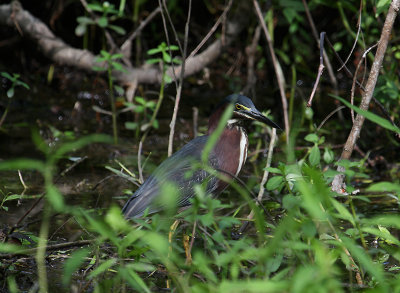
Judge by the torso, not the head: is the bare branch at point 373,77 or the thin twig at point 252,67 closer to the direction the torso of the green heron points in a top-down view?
the bare branch

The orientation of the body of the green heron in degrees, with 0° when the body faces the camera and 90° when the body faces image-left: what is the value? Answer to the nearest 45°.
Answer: approximately 270°

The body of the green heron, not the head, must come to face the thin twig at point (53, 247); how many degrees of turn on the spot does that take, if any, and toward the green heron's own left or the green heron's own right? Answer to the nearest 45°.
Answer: approximately 135° to the green heron's own right

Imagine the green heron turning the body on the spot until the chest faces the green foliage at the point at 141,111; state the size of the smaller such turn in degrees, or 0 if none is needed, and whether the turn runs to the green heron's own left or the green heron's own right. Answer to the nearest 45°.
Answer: approximately 90° to the green heron's own left

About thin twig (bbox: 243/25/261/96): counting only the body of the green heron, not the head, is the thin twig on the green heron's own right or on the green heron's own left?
on the green heron's own left

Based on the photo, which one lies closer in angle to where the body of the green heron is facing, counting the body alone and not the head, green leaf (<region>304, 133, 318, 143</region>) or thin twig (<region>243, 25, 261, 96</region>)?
the green leaf

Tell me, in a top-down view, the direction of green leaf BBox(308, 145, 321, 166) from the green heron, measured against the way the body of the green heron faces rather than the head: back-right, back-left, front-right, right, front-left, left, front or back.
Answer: front-right

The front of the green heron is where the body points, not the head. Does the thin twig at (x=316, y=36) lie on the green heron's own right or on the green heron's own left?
on the green heron's own left
